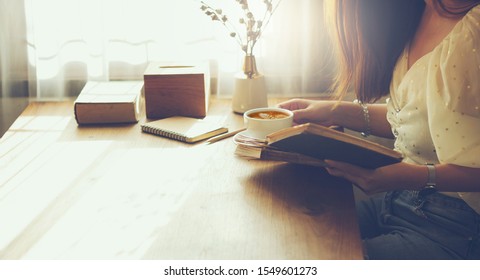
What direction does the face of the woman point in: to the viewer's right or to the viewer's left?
to the viewer's left

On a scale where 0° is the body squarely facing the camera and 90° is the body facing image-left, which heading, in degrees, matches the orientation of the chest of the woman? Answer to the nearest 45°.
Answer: approximately 90°
